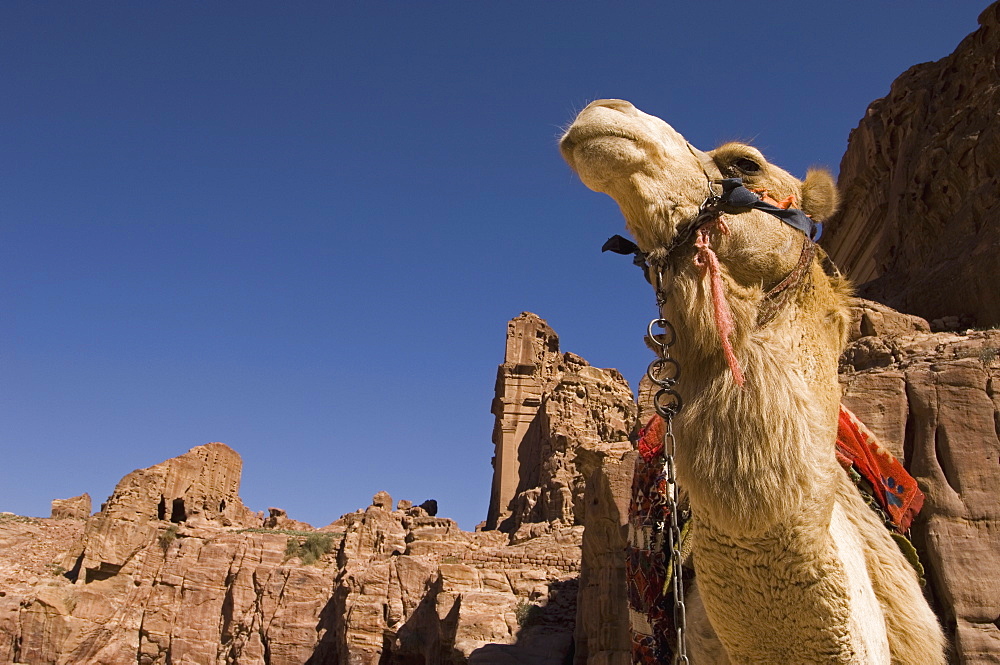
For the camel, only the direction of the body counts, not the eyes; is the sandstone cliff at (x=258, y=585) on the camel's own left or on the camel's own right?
on the camel's own right

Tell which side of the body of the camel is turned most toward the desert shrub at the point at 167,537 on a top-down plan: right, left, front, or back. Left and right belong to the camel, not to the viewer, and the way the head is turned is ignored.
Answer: right

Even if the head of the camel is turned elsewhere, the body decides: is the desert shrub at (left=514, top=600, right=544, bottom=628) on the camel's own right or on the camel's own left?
on the camel's own right

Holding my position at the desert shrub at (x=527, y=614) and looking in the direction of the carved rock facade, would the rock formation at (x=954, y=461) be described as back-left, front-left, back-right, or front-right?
back-right

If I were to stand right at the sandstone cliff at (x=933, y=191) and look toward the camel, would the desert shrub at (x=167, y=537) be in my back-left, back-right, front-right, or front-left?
back-right

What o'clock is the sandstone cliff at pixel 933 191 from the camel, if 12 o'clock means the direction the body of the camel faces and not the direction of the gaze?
The sandstone cliff is roughly at 5 o'clock from the camel.

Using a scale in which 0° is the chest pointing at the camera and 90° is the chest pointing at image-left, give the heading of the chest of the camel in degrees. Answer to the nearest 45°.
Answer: approximately 45°
